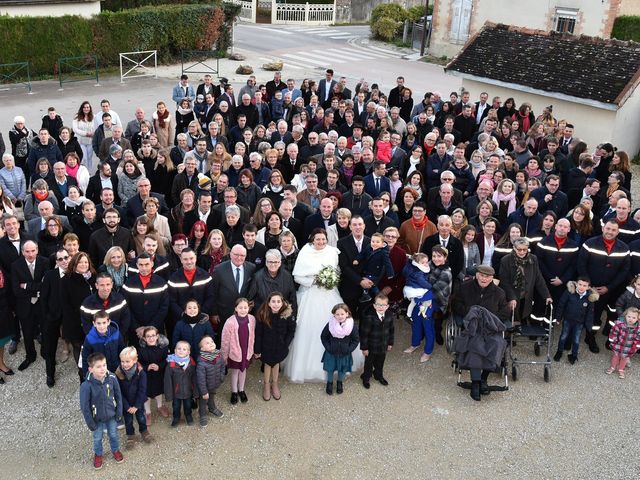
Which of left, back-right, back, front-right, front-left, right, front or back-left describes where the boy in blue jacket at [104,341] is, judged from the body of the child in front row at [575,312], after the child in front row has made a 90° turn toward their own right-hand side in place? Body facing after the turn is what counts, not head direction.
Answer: front-left

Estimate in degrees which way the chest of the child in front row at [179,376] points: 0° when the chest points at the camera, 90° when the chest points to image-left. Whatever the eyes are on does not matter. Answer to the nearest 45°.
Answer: approximately 0°

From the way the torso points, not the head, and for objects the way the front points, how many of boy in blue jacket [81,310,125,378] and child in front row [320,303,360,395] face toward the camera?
2

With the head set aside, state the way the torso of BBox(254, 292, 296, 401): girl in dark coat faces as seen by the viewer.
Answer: toward the camera

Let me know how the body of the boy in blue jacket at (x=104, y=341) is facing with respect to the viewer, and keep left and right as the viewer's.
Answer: facing the viewer

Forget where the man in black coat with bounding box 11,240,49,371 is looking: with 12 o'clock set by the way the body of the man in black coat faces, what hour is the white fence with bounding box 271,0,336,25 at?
The white fence is roughly at 7 o'clock from the man in black coat.

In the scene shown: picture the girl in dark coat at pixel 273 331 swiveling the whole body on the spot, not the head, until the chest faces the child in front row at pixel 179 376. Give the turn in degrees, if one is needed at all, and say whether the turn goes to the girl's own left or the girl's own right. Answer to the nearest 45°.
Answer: approximately 45° to the girl's own right

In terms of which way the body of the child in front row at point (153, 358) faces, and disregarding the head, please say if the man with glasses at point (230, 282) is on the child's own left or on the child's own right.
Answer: on the child's own left

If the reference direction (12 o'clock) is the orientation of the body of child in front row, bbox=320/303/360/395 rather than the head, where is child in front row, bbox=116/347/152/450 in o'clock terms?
child in front row, bbox=116/347/152/450 is roughly at 2 o'clock from child in front row, bbox=320/303/360/395.

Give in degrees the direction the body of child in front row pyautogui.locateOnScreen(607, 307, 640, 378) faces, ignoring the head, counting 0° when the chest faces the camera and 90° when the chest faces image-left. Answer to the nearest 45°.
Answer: approximately 0°

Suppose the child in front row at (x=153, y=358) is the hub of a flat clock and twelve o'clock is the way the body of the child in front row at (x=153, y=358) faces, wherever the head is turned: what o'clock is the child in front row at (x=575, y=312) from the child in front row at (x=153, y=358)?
the child in front row at (x=575, y=312) is roughly at 9 o'clock from the child in front row at (x=153, y=358).

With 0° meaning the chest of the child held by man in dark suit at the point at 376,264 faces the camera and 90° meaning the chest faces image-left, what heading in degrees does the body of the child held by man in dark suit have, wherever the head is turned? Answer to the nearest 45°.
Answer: approximately 45°

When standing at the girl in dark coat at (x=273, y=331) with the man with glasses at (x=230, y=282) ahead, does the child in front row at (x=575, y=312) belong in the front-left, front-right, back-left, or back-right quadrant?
back-right

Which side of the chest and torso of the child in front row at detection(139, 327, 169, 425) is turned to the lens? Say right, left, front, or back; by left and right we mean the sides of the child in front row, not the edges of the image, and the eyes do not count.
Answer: front
